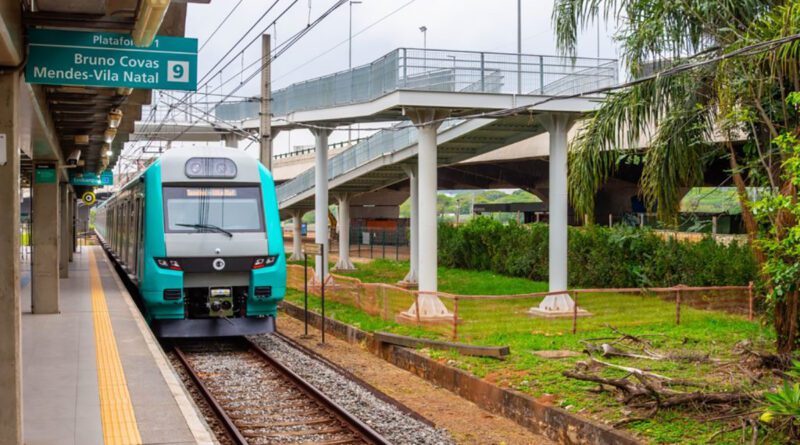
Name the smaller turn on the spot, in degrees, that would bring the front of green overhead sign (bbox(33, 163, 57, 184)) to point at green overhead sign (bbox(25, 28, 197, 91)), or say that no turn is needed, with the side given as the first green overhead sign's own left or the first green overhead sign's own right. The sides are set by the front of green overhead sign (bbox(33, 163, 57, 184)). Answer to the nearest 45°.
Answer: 0° — it already faces it

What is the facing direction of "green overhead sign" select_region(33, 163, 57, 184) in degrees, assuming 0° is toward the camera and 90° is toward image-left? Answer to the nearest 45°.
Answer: approximately 0°

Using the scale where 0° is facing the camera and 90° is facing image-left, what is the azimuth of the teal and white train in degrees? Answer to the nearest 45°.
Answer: approximately 0°

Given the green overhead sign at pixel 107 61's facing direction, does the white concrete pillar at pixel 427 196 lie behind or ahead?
behind

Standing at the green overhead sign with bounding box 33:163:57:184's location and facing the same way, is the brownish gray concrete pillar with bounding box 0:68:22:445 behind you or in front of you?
in front

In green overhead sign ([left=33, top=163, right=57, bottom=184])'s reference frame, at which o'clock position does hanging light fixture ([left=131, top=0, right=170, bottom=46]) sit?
The hanging light fixture is roughly at 12 o'clock from the green overhead sign.

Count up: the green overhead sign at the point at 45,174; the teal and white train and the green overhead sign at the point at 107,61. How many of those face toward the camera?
3

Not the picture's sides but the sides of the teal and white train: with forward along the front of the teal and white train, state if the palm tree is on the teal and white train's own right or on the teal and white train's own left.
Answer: on the teal and white train's own left

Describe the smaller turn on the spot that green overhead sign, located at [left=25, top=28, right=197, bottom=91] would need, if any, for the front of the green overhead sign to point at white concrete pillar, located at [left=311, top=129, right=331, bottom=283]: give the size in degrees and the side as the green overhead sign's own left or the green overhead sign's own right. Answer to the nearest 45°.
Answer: approximately 180°

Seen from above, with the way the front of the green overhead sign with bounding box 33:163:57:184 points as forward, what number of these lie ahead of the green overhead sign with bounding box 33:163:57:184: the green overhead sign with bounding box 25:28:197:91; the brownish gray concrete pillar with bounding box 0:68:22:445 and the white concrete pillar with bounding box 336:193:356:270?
2
